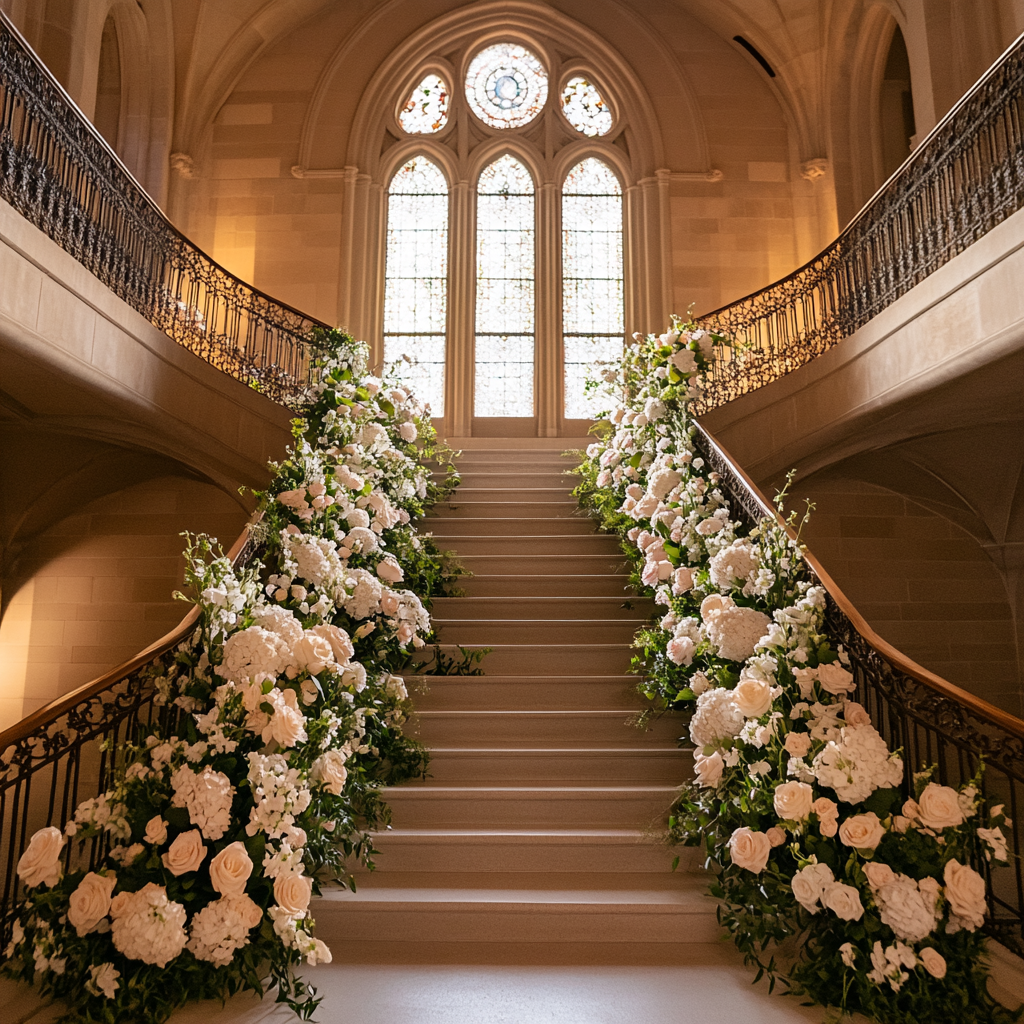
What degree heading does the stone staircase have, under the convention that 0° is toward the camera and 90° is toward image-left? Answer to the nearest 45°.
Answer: approximately 0°

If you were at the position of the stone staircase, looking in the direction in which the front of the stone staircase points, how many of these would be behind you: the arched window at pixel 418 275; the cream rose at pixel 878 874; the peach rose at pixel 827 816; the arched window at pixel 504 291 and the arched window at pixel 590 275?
3

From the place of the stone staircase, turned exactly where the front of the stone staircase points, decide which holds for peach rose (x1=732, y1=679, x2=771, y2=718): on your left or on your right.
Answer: on your left

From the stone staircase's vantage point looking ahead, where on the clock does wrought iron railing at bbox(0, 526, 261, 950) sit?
The wrought iron railing is roughly at 2 o'clock from the stone staircase.

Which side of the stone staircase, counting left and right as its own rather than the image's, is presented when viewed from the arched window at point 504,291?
back

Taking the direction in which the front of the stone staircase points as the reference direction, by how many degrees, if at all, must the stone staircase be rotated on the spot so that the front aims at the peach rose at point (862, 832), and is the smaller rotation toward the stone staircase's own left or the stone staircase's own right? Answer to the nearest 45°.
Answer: approximately 45° to the stone staircase's own left

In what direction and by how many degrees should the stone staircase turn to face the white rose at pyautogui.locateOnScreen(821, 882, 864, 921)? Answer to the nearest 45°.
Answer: approximately 45° to its left

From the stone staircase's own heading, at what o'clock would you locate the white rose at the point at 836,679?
The white rose is roughly at 10 o'clock from the stone staircase.
